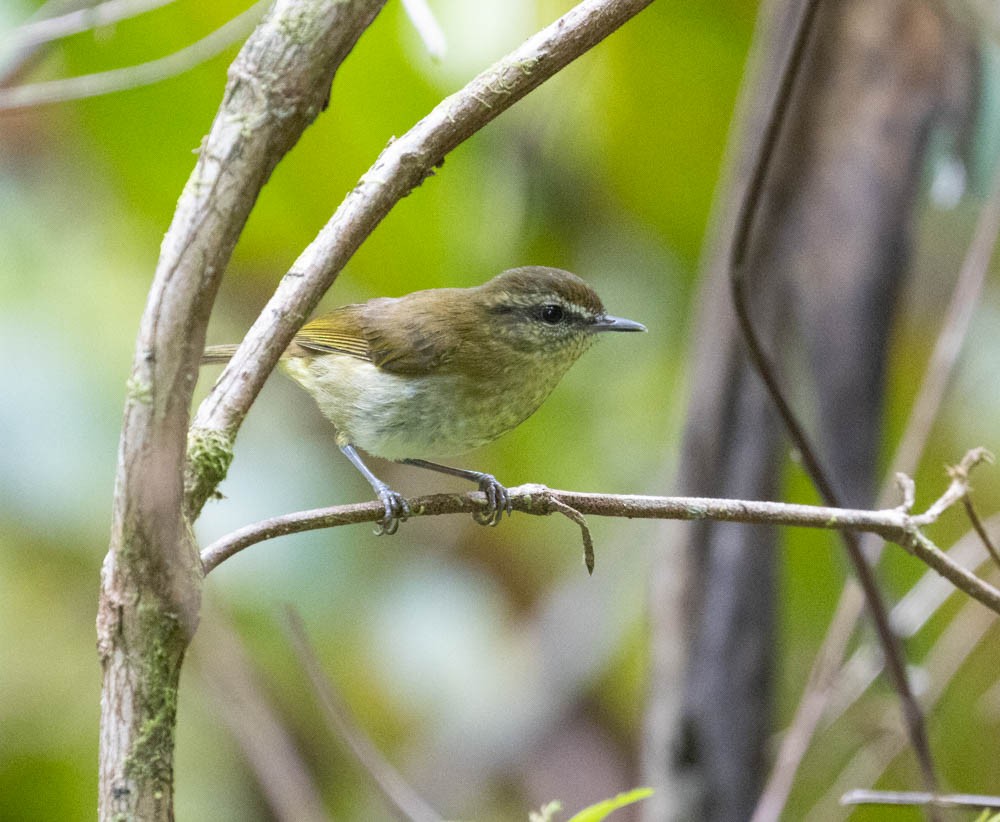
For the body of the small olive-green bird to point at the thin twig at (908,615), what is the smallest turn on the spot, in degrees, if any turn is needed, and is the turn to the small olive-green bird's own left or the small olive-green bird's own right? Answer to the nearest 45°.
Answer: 0° — it already faces it

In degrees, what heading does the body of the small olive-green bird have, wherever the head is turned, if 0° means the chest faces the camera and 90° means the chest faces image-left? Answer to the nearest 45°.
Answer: approximately 270°

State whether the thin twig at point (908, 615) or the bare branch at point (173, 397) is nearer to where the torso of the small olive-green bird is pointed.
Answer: the thin twig
